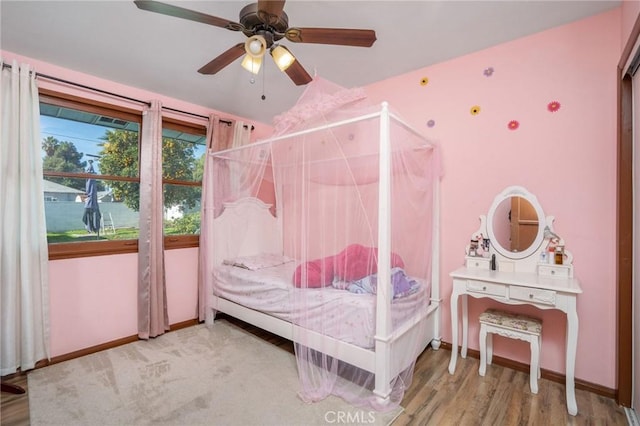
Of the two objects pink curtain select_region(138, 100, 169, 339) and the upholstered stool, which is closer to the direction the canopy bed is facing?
the upholstered stool

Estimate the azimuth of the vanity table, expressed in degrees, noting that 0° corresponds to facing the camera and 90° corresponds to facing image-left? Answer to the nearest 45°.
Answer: approximately 45°

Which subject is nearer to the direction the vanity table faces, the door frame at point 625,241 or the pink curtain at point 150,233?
the pink curtain

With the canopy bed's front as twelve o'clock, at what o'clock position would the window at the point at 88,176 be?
The window is roughly at 5 o'clock from the canopy bed.

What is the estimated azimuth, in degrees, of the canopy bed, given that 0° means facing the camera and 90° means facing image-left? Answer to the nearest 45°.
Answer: approximately 315°
